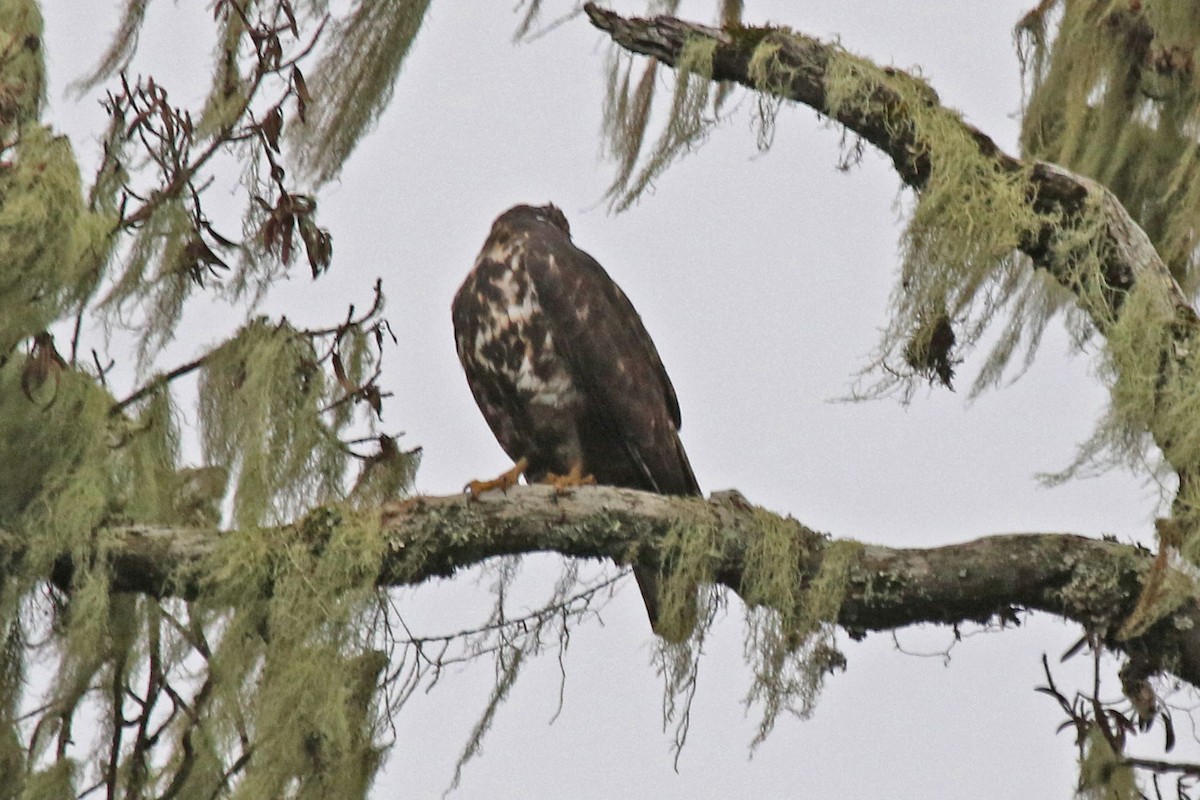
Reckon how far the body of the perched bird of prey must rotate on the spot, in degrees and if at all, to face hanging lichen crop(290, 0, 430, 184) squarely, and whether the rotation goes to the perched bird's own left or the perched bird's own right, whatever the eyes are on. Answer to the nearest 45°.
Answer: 0° — it already faces it

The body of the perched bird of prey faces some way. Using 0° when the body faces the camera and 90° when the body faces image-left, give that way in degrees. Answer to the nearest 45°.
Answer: approximately 45°

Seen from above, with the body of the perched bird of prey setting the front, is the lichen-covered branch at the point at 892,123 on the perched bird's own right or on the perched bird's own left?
on the perched bird's own left

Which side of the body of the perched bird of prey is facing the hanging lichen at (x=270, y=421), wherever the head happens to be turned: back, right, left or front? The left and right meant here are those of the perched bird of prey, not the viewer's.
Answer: front
